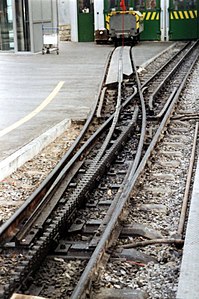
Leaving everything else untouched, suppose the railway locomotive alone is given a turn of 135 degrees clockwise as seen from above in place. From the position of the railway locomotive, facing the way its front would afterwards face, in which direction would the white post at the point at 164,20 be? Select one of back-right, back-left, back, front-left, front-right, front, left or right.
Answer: right

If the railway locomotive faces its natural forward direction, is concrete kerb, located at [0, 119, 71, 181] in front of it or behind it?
in front

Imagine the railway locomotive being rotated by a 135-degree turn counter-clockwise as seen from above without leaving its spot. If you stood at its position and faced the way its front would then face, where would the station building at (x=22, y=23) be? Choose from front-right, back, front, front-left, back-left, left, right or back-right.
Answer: back

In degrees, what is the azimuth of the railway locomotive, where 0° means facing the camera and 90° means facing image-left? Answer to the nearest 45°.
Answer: approximately 0°

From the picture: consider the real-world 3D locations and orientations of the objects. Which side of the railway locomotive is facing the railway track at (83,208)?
front

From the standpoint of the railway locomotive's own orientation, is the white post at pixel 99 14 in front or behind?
behind

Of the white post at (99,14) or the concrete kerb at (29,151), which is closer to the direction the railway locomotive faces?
the concrete kerb

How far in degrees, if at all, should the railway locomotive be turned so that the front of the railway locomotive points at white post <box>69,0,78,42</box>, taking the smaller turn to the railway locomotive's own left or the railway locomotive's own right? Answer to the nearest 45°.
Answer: approximately 135° to the railway locomotive's own right
